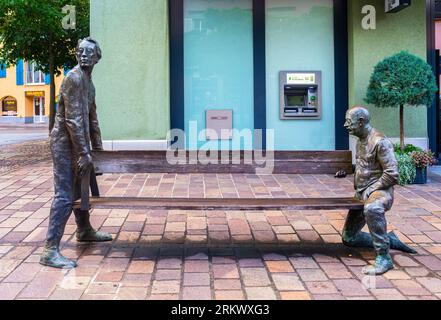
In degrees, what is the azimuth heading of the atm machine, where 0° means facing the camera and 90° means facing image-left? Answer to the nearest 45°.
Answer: approximately 0°

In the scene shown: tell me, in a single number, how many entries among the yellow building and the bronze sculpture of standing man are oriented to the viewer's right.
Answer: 1

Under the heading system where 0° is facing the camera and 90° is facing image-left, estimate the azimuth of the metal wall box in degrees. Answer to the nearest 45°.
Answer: approximately 0°

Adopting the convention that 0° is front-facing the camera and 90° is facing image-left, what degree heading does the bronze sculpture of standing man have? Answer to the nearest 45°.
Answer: approximately 270°

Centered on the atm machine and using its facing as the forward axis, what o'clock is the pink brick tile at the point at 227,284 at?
The pink brick tile is roughly at 12 o'clock from the atm machine.

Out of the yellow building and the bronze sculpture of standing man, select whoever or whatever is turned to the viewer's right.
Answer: the bronze sculpture of standing man

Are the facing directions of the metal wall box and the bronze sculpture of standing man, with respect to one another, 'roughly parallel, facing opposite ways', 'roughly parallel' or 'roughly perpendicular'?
roughly perpendicular
